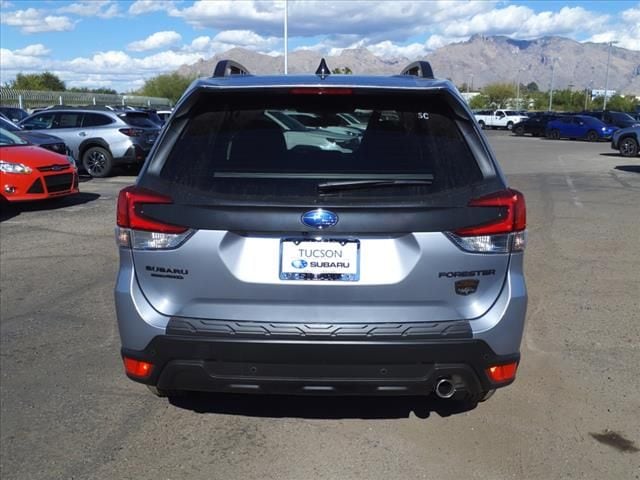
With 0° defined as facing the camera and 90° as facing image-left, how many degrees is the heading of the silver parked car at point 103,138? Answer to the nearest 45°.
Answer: approximately 135°

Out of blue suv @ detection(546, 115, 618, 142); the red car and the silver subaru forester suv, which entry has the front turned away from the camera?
the silver subaru forester suv

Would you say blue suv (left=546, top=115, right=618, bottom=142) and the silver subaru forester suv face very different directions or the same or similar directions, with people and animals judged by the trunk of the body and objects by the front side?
very different directions

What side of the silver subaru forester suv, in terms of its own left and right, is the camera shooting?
back

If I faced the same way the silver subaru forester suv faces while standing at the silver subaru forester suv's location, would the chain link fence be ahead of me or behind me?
ahead

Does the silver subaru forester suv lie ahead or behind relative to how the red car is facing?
ahead

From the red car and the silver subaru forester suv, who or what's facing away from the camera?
the silver subaru forester suv

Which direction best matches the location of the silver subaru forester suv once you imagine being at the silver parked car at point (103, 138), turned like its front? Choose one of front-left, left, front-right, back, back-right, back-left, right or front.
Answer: back-left

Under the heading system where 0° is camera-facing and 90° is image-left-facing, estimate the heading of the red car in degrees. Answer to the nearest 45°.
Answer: approximately 315°

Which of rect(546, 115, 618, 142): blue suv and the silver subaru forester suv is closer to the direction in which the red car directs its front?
the silver subaru forester suv

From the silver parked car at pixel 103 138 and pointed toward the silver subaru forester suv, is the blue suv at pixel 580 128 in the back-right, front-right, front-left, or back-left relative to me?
back-left
